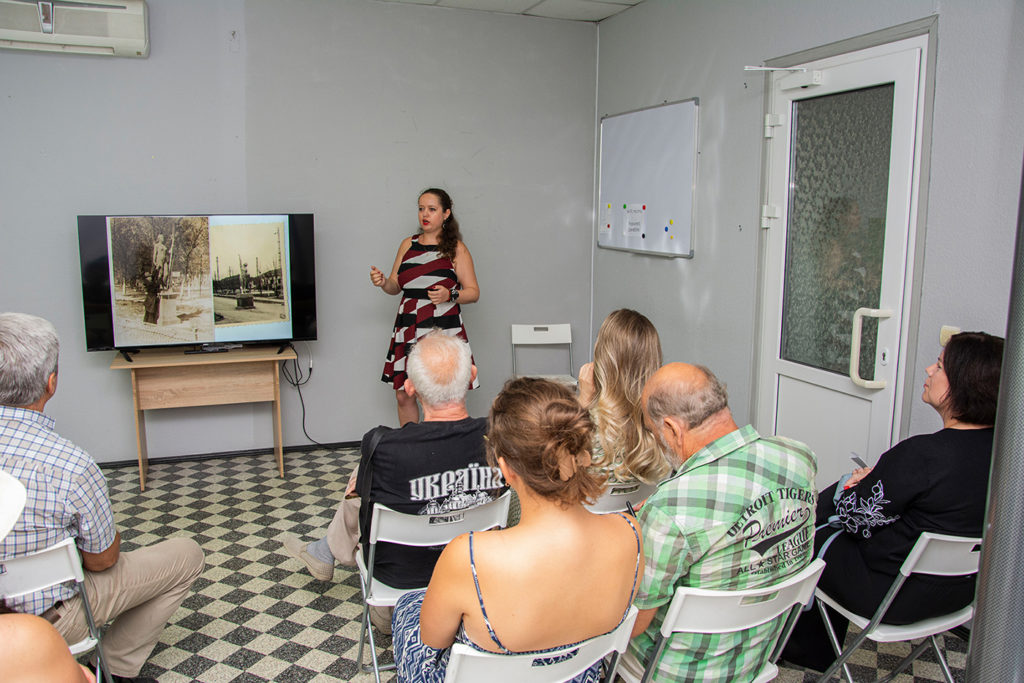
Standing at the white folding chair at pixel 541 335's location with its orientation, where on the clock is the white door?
The white door is roughly at 11 o'clock from the white folding chair.

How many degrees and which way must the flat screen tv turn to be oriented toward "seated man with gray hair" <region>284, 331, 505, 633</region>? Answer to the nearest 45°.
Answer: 0° — it already faces them

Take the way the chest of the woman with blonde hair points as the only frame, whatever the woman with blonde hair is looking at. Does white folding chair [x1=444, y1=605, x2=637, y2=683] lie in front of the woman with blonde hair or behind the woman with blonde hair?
behind

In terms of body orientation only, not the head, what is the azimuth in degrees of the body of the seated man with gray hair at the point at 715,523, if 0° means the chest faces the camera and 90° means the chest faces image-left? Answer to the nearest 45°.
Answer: approximately 135°

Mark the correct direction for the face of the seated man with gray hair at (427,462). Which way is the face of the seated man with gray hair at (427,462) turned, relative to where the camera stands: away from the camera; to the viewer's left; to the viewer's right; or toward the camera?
away from the camera

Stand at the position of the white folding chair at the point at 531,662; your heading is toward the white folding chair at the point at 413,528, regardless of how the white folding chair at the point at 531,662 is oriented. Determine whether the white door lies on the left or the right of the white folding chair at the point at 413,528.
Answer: right

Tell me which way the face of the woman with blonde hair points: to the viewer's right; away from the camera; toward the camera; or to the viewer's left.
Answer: away from the camera

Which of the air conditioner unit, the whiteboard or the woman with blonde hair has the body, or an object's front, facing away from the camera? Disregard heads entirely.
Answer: the woman with blonde hair

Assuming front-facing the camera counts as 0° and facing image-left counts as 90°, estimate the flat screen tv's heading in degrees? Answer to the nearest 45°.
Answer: approximately 0°

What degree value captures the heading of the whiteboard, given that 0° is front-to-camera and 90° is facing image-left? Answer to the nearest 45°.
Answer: approximately 45°

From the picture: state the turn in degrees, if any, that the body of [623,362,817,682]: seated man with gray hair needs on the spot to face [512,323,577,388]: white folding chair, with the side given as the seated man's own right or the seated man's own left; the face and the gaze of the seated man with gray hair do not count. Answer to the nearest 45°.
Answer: approximately 45° to the seated man's own right

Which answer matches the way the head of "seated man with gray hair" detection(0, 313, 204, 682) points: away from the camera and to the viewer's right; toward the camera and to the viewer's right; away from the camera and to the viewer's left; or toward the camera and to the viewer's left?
away from the camera and to the viewer's right
